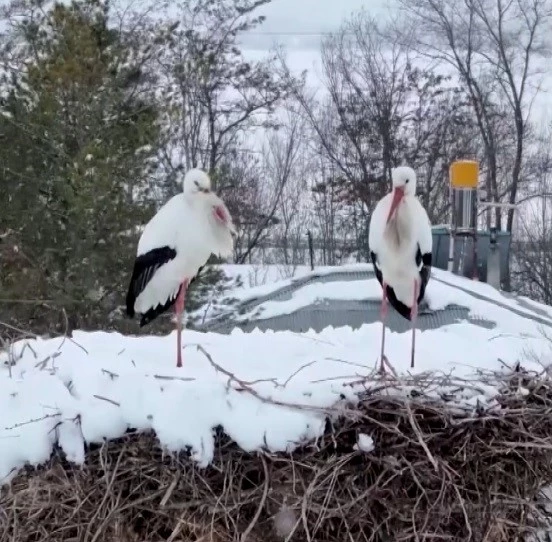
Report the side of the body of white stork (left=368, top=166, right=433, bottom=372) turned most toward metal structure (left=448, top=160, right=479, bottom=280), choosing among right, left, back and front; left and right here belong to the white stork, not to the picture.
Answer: back

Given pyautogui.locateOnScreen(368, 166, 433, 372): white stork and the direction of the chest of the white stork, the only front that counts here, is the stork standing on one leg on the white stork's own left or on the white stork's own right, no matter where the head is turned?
on the white stork's own right

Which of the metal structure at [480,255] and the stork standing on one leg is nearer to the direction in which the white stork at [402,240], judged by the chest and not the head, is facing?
the stork standing on one leg

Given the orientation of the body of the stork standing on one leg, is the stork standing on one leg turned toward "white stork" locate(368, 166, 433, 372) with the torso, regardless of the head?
yes

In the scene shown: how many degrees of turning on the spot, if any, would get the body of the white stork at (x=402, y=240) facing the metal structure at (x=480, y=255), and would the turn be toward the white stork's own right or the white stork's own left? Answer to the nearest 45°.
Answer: approximately 180°

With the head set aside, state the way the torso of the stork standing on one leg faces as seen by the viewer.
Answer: to the viewer's right

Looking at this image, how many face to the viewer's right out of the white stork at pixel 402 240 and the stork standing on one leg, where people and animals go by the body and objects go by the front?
1

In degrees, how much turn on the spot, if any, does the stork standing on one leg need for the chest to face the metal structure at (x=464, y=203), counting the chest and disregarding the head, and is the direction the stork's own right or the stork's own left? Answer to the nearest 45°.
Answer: approximately 45° to the stork's own left

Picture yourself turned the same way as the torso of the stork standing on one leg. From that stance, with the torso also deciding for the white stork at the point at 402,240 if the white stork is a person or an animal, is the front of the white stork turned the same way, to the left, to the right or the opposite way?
to the right

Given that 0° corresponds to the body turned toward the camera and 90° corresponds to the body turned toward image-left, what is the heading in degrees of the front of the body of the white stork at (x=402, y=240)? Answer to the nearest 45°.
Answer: approximately 0°

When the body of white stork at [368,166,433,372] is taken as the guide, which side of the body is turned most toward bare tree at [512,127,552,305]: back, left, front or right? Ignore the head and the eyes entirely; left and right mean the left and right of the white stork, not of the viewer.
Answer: back
